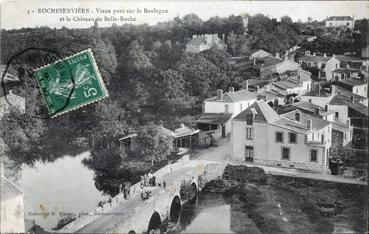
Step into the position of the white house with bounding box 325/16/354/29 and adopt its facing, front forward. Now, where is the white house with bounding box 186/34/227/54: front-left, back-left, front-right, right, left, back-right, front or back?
right

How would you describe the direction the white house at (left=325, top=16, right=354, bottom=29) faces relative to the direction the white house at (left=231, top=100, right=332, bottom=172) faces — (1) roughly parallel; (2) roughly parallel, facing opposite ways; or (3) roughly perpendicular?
roughly parallel

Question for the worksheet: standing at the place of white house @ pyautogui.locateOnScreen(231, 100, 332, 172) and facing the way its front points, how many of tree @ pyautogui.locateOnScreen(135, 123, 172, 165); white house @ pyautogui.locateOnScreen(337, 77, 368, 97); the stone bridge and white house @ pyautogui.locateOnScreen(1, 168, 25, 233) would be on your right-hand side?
3

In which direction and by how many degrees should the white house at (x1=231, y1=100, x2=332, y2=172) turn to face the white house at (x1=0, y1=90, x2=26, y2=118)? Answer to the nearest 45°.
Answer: approximately 90° to its right

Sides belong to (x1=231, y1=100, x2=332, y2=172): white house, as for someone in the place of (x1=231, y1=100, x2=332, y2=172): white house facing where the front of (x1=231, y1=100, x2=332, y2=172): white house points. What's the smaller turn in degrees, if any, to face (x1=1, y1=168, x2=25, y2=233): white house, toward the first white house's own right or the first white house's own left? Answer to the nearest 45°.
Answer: approximately 90° to the first white house's own right

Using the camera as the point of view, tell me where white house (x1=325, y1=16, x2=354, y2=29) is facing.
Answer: facing the viewer

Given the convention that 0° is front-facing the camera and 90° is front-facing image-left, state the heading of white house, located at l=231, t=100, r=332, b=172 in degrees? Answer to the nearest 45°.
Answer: approximately 0°
